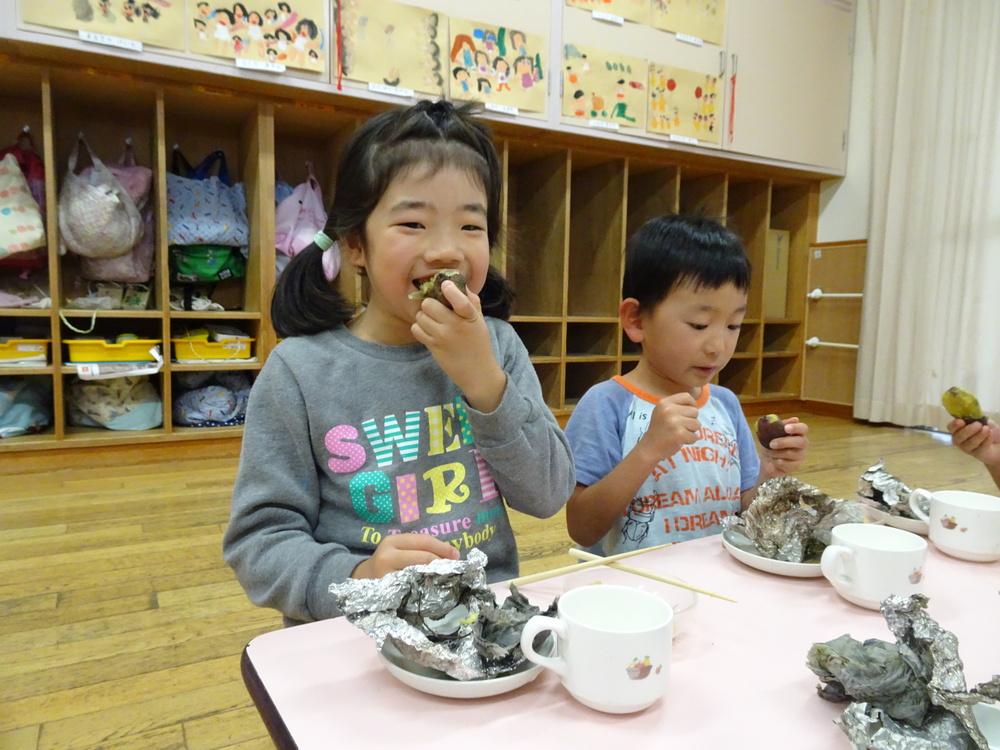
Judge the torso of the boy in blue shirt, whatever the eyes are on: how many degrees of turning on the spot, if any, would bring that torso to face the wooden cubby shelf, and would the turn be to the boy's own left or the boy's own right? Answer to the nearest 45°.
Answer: approximately 180°

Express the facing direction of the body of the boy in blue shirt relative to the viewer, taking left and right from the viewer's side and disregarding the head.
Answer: facing the viewer and to the right of the viewer

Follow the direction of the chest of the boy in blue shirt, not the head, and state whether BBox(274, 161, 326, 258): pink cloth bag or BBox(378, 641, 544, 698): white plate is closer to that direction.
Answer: the white plate

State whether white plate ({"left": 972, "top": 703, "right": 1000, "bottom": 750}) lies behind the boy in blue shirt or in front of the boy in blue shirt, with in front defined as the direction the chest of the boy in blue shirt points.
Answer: in front

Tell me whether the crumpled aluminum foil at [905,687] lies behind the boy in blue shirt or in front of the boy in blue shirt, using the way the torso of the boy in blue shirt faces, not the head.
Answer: in front

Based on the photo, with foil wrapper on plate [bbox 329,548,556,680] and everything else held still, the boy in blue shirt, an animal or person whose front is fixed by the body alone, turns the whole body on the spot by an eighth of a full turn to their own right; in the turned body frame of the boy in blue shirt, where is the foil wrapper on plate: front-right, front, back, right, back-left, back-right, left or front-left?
front

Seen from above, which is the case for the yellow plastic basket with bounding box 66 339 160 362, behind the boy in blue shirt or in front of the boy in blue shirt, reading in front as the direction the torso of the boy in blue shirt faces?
behind

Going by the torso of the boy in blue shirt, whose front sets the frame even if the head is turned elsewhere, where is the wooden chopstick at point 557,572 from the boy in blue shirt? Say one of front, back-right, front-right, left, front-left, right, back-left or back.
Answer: front-right
